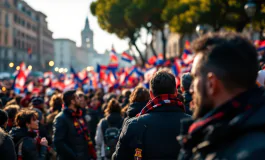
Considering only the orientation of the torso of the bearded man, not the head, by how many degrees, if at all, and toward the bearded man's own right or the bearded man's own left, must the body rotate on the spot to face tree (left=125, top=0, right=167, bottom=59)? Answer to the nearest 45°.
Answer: approximately 45° to the bearded man's own right

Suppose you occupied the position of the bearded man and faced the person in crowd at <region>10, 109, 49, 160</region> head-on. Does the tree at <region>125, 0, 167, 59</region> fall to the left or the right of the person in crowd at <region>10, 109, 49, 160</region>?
right

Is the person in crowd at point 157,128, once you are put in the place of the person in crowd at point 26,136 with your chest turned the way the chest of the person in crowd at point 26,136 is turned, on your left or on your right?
on your right

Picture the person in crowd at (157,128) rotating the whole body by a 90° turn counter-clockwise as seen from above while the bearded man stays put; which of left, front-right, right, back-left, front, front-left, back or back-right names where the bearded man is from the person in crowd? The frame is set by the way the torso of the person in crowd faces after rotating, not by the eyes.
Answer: left

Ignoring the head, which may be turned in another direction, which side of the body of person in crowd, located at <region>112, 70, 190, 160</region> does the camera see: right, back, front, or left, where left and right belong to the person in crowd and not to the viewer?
back

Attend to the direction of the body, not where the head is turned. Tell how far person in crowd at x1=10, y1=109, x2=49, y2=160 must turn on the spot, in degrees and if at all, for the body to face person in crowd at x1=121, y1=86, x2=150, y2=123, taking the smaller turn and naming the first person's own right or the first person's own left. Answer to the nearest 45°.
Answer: approximately 45° to the first person's own right

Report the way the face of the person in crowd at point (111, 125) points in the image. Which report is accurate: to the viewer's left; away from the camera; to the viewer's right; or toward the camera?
away from the camera

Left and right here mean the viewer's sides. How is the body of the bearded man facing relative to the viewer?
facing away from the viewer and to the left of the viewer

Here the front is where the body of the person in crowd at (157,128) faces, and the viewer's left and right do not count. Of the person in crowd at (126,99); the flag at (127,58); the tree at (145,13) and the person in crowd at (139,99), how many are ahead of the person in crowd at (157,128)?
4
